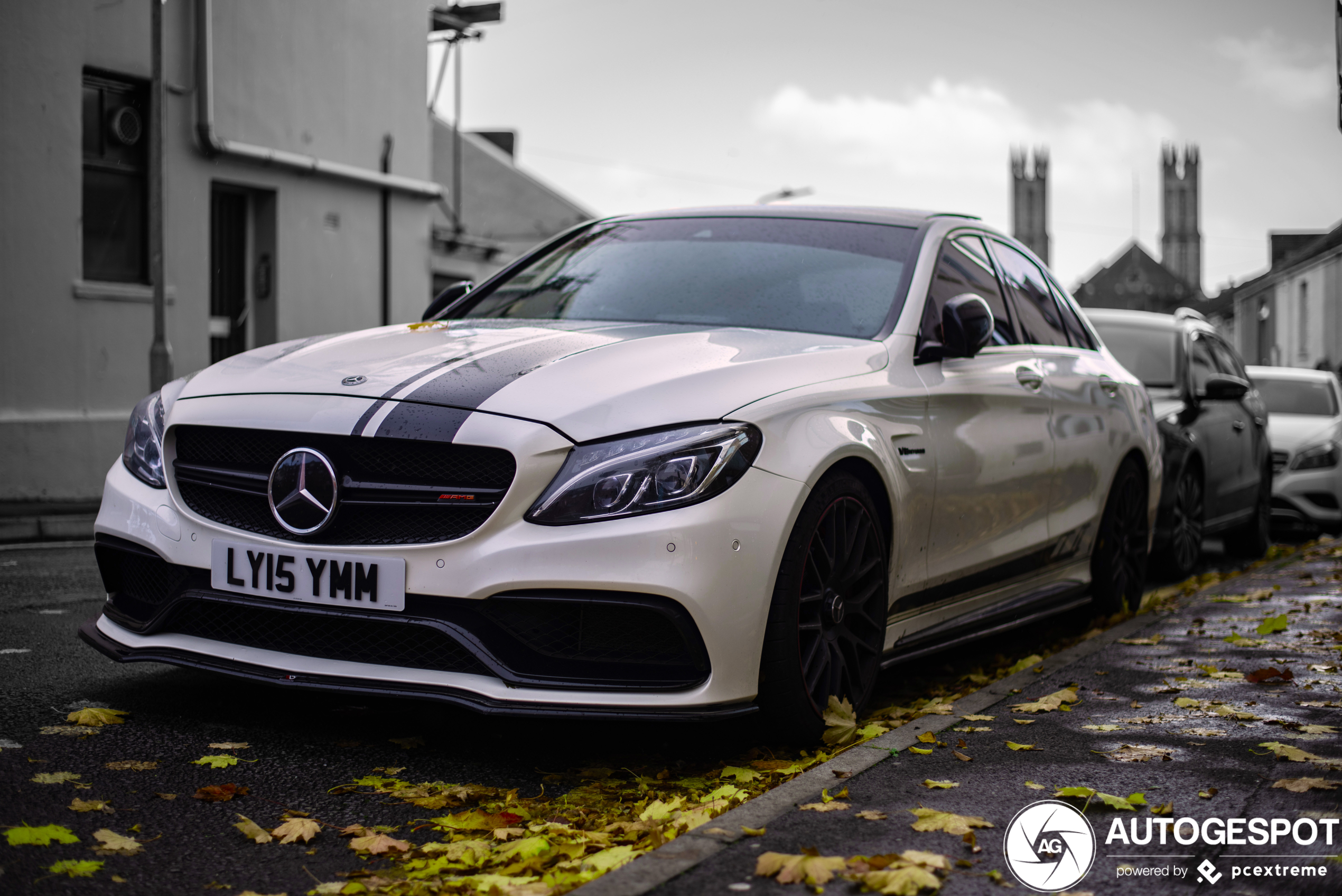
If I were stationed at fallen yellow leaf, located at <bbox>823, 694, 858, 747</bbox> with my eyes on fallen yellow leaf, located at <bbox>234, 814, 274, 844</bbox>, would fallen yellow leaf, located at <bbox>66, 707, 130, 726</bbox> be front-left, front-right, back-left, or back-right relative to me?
front-right

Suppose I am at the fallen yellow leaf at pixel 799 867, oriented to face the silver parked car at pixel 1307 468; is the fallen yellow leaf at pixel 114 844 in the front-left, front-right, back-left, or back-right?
back-left

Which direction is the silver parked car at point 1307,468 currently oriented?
toward the camera

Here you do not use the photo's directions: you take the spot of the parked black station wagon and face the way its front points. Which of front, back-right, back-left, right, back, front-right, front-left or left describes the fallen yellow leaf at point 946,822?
front-left

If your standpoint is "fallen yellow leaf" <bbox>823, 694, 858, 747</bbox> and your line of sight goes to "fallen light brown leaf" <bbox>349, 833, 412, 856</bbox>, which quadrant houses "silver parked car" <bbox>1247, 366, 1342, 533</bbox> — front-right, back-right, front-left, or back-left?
back-right

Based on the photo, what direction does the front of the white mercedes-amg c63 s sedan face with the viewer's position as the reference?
facing the viewer and to the left of the viewer

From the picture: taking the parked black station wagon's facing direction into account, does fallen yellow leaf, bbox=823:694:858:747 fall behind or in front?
in front

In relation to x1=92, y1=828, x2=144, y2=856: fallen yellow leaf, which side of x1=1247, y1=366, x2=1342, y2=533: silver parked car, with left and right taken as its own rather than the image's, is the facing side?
front

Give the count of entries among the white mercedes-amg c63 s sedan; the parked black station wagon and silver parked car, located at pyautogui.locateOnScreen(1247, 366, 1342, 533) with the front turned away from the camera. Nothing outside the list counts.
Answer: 0

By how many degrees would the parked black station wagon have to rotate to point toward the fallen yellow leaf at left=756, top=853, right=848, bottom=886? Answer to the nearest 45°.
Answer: approximately 45° to its left

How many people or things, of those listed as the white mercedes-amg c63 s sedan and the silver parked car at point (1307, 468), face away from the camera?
0

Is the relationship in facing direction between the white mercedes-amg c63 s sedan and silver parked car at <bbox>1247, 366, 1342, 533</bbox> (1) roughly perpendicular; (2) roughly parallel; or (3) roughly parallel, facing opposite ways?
roughly parallel

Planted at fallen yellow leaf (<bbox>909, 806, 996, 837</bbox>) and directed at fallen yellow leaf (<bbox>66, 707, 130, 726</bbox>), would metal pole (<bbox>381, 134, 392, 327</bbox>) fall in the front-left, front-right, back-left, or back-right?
front-right

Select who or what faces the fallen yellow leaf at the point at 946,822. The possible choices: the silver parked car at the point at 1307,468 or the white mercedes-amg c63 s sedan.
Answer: the silver parked car

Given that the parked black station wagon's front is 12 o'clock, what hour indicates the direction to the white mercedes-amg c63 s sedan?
The white mercedes-amg c63 s sedan is roughly at 11 o'clock from the parked black station wagon.

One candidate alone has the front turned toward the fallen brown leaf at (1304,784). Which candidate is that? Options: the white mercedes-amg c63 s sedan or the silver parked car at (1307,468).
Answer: the silver parked car
